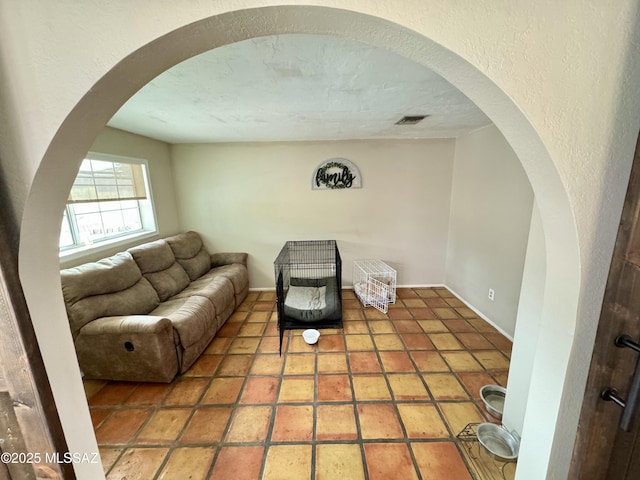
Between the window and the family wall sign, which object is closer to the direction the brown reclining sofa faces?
the family wall sign

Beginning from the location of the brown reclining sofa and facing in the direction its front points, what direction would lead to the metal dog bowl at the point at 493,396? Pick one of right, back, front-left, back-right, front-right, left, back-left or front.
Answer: front

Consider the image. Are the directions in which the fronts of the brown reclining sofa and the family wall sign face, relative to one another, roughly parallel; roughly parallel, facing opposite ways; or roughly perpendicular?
roughly perpendicular

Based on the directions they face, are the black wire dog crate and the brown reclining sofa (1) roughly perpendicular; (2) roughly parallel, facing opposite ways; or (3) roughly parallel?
roughly perpendicular

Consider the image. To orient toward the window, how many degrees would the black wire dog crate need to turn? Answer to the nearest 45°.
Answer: approximately 90° to its right

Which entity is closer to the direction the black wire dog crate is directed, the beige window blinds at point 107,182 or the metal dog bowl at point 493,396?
the metal dog bowl

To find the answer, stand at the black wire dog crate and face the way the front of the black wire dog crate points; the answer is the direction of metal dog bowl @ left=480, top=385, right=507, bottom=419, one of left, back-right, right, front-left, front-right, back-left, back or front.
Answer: front-left

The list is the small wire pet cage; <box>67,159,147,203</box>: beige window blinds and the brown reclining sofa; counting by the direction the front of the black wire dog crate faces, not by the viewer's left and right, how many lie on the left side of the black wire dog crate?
1

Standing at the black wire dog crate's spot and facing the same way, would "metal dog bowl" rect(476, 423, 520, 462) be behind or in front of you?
in front

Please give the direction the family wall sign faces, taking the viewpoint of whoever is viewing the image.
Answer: facing the viewer

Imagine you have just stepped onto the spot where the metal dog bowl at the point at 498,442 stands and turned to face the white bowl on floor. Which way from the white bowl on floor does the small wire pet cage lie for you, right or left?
right

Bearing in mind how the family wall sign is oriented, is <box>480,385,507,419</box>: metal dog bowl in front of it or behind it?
in front

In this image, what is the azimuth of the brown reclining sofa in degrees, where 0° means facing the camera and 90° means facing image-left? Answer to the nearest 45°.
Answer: approximately 315°
